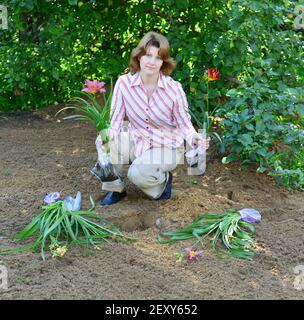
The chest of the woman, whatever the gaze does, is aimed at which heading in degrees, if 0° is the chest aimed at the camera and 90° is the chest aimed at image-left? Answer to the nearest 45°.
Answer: approximately 0°

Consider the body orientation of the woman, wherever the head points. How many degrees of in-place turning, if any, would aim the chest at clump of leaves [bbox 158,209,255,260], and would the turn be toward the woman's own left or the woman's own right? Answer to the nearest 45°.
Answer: approximately 45° to the woman's own left

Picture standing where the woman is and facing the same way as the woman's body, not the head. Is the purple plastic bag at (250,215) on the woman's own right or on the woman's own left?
on the woman's own left

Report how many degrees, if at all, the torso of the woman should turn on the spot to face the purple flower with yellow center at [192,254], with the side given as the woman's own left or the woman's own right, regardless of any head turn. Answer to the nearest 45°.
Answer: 0° — they already face it
